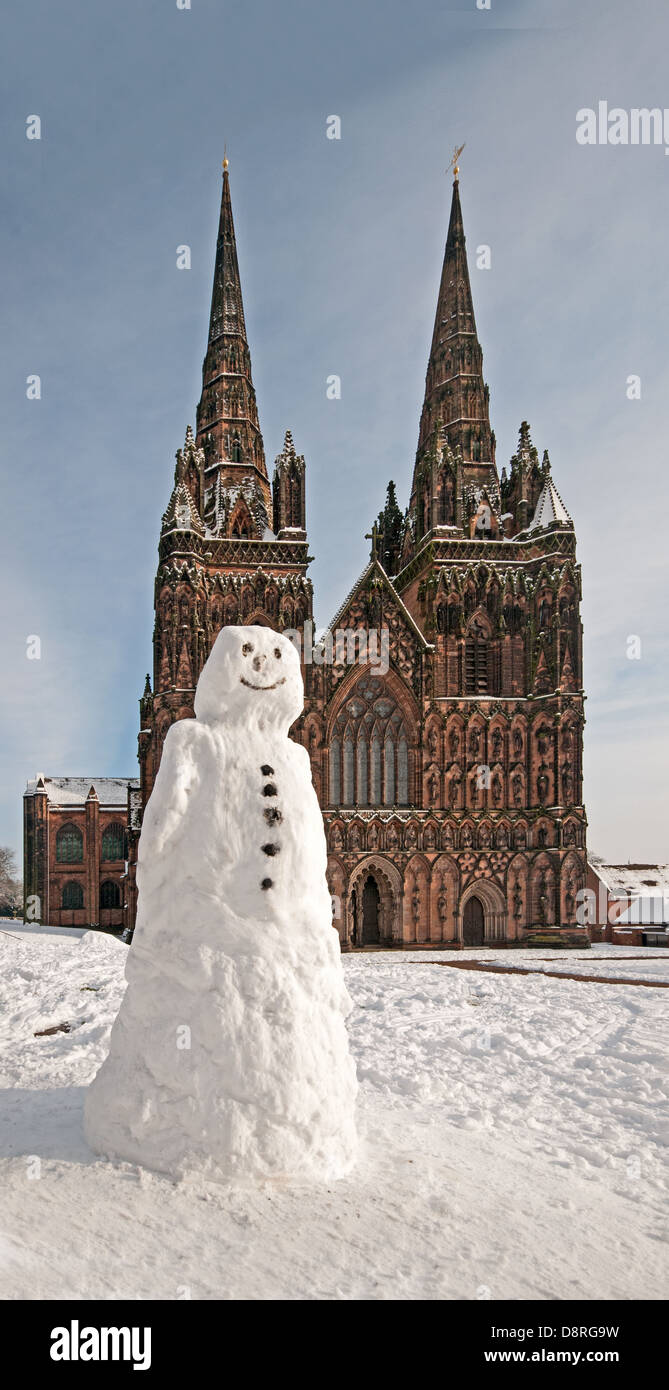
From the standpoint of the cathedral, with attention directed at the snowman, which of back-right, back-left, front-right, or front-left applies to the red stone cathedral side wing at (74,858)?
back-right

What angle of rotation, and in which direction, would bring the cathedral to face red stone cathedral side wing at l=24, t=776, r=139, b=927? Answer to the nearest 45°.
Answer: approximately 135° to its right

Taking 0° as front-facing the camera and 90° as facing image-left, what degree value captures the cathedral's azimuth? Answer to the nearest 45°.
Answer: approximately 0°

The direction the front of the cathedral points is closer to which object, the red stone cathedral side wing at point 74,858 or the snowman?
the snowman

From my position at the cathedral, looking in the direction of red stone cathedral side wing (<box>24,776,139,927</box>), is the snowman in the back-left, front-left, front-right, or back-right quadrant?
back-left

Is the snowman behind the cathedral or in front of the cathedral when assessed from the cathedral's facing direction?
in front
